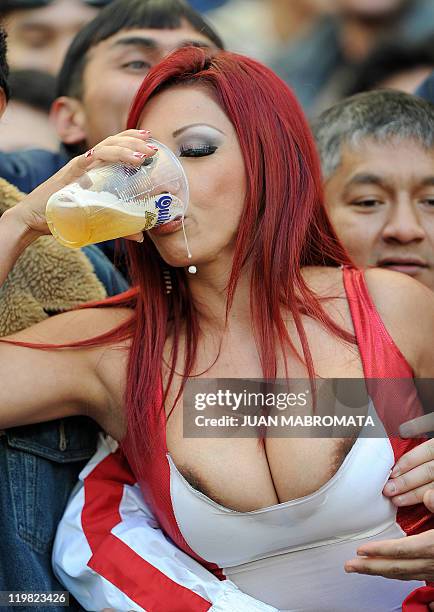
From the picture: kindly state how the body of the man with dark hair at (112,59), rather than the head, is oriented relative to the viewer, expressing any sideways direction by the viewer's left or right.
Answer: facing the viewer and to the right of the viewer

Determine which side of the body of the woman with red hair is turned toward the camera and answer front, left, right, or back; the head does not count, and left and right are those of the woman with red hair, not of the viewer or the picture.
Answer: front

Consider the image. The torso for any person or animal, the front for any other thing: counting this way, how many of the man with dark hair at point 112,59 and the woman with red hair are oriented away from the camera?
0

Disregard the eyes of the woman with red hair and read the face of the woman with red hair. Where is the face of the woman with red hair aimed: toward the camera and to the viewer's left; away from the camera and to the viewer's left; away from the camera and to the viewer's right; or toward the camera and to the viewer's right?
toward the camera and to the viewer's left
